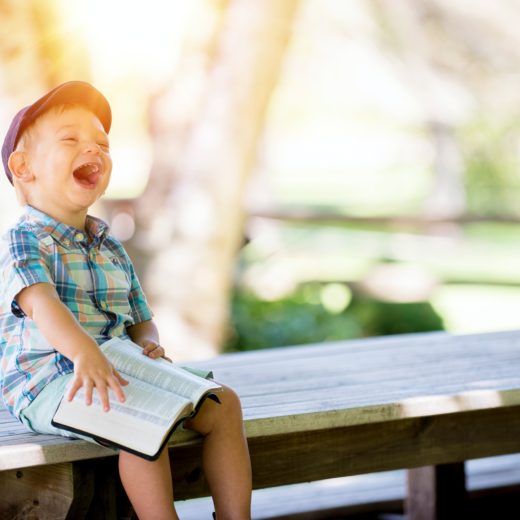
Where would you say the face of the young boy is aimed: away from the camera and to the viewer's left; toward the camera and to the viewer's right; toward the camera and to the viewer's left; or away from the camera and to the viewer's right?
toward the camera and to the viewer's right

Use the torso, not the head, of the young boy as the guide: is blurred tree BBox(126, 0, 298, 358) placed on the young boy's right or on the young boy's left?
on the young boy's left

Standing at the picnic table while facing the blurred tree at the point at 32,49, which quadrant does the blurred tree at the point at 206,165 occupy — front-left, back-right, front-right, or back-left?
front-right

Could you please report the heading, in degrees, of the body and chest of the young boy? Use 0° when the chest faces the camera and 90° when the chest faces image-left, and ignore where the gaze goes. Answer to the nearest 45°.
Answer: approximately 315°

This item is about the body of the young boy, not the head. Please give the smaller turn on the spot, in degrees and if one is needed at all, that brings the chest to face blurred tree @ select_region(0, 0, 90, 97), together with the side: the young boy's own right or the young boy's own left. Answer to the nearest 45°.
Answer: approximately 135° to the young boy's own left
